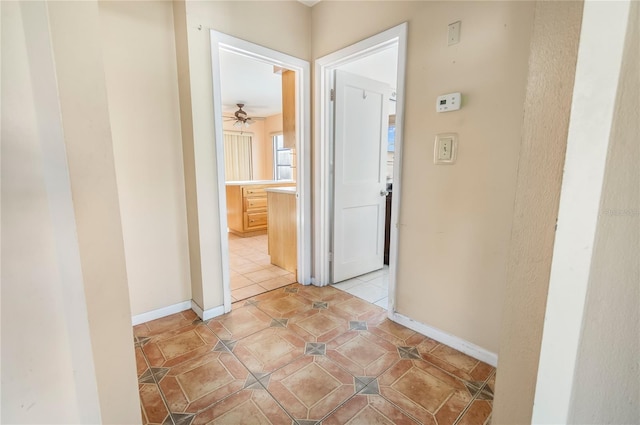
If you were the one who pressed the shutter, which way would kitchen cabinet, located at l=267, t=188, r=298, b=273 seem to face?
facing away from the viewer and to the left of the viewer

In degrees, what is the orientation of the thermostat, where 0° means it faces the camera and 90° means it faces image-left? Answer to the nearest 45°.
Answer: approximately 45°

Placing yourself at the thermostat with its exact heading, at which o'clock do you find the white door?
The white door is roughly at 3 o'clock from the thermostat.

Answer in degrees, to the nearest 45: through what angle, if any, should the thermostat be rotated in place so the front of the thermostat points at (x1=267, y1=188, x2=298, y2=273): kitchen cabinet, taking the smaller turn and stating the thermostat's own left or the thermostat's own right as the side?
approximately 90° to the thermostat's own right

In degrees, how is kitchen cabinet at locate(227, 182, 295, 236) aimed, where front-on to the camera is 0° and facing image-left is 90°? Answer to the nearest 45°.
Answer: approximately 315°
